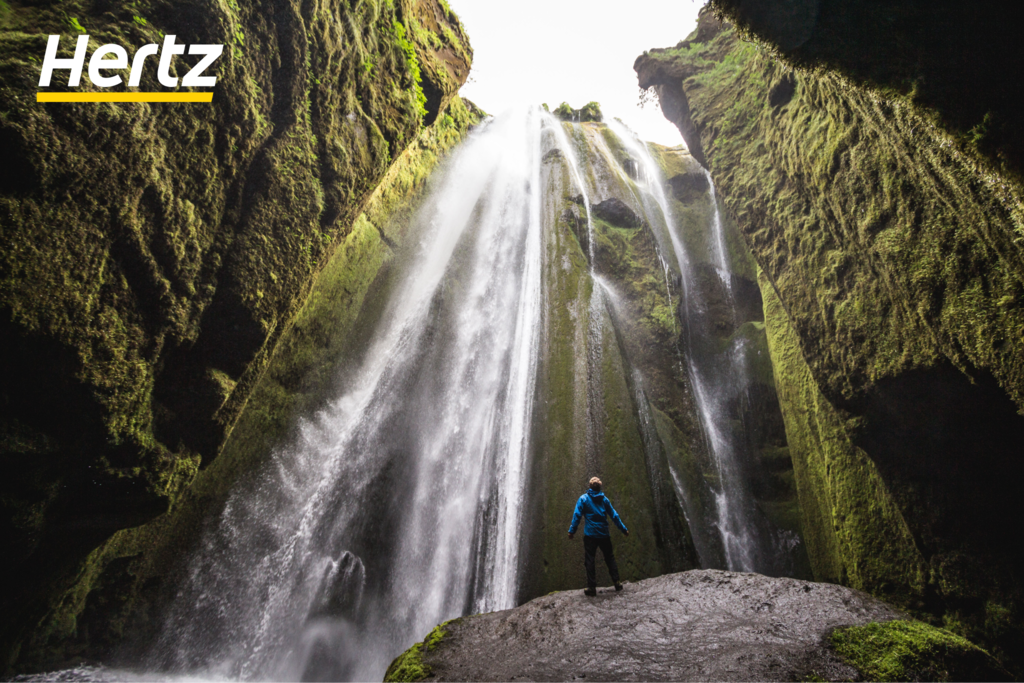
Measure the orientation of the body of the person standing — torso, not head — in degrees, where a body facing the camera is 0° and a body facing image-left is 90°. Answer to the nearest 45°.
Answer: approximately 180°

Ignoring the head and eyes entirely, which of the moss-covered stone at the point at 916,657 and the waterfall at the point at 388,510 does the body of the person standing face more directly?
the waterfall

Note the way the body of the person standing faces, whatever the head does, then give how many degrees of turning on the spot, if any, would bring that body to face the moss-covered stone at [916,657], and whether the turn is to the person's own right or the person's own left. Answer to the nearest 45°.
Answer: approximately 135° to the person's own right

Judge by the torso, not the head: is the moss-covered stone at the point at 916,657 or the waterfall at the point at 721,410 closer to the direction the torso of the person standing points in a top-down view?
the waterfall

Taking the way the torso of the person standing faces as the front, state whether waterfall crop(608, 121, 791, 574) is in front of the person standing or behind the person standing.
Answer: in front

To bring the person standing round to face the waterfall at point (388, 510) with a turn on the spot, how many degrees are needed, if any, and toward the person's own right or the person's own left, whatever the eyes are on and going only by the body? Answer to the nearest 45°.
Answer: approximately 45° to the person's own left

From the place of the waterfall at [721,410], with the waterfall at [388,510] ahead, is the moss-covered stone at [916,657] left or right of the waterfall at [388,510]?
left
